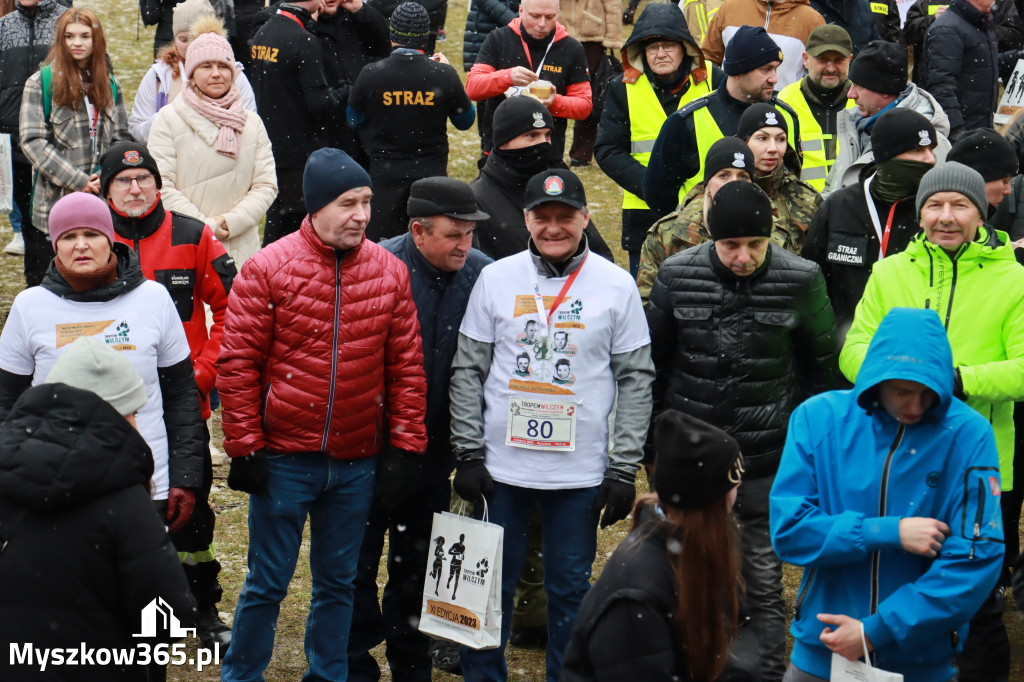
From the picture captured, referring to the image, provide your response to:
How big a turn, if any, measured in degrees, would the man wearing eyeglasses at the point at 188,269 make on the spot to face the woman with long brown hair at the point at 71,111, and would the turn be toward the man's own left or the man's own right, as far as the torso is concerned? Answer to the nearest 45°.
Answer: approximately 180°

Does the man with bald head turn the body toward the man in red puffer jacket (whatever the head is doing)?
yes

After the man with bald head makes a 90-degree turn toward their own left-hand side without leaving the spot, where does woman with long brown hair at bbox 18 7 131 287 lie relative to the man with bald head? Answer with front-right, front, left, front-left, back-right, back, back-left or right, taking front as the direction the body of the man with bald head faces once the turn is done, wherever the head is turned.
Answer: back-right

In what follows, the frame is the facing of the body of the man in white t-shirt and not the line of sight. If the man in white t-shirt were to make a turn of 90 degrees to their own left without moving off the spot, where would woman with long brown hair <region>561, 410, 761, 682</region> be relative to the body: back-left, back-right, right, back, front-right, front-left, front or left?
right

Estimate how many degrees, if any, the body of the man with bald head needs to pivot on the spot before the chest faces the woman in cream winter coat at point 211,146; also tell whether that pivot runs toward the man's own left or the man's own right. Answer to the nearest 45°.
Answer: approximately 45° to the man's own right

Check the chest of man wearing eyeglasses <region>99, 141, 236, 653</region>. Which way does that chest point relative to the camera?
toward the camera

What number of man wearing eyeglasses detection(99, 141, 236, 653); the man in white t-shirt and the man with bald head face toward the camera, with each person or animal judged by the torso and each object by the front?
3

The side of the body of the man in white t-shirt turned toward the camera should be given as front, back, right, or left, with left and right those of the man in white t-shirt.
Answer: front

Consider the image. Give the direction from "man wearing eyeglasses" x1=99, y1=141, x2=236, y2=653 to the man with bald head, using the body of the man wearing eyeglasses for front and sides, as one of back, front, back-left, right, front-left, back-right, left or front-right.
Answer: back-left

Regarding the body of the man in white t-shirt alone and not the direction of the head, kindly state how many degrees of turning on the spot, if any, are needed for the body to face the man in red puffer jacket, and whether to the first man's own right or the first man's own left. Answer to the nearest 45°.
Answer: approximately 90° to the first man's own right
